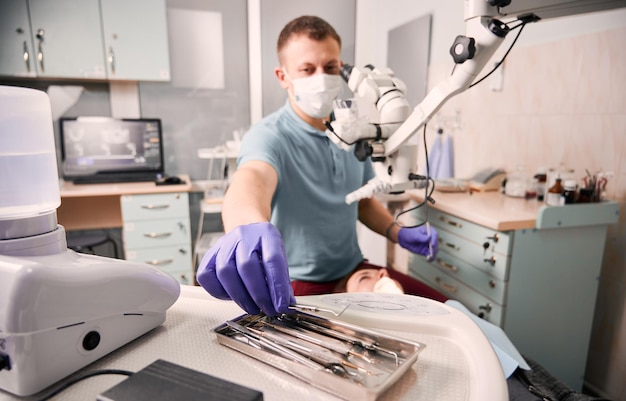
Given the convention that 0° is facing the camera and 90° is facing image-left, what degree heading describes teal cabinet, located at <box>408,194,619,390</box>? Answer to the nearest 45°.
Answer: approximately 45°

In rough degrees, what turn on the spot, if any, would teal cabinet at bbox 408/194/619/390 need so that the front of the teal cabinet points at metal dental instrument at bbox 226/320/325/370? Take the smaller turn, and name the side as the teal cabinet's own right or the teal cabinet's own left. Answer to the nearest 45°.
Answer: approximately 45° to the teal cabinet's own left

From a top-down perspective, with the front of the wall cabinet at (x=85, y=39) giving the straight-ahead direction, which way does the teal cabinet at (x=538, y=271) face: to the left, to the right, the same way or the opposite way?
to the right

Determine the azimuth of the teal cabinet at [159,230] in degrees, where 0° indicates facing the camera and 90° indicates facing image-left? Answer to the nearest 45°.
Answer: approximately 0°

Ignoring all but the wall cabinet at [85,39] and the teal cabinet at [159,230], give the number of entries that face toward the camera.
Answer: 2

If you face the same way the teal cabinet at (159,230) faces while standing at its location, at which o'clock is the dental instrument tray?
The dental instrument tray is roughly at 12 o'clock from the teal cabinet.

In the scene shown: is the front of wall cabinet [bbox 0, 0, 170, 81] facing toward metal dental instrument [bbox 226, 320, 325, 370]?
yes

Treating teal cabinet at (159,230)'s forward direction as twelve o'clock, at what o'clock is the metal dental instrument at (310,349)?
The metal dental instrument is roughly at 12 o'clock from the teal cabinet.

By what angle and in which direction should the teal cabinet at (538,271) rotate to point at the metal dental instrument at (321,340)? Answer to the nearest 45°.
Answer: approximately 45° to its left

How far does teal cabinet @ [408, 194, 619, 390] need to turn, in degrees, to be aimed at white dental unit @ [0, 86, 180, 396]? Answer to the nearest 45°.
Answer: approximately 45° to its left

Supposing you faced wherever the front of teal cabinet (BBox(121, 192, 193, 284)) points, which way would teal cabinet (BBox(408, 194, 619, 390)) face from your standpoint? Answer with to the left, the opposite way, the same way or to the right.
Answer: to the right

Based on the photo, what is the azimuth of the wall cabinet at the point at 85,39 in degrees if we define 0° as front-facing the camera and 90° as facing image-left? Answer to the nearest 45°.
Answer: approximately 0°
